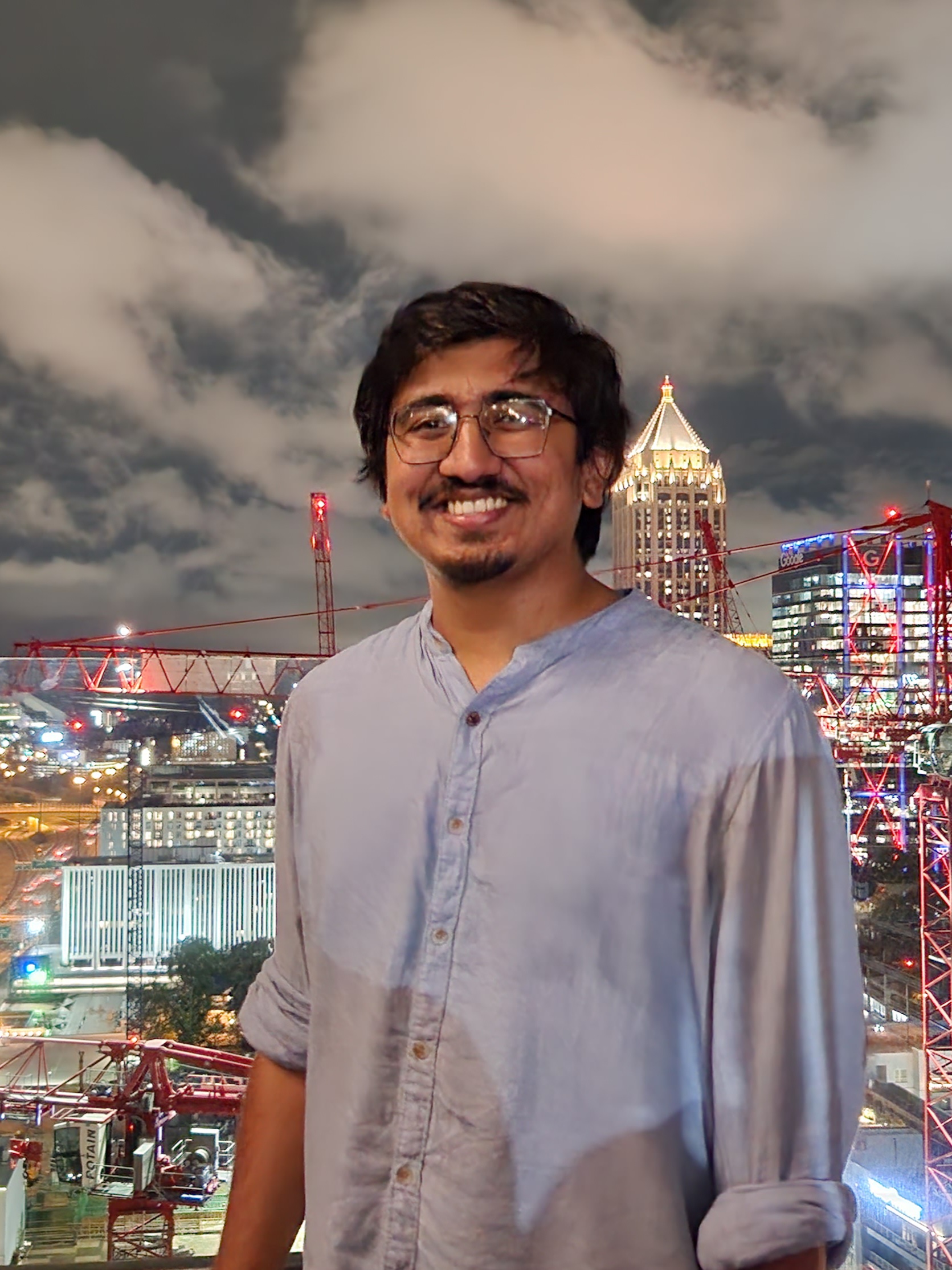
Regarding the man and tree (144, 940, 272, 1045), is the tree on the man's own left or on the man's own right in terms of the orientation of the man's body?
on the man's own right

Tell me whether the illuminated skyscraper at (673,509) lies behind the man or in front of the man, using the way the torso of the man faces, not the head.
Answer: behind

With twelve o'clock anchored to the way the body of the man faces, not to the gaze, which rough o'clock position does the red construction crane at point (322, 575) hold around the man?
The red construction crane is roughly at 4 o'clock from the man.

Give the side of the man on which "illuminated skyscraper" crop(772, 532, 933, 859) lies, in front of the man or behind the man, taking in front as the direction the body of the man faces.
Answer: behind

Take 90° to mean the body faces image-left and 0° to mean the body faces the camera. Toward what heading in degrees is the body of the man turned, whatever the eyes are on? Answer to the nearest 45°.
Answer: approximately 45°
